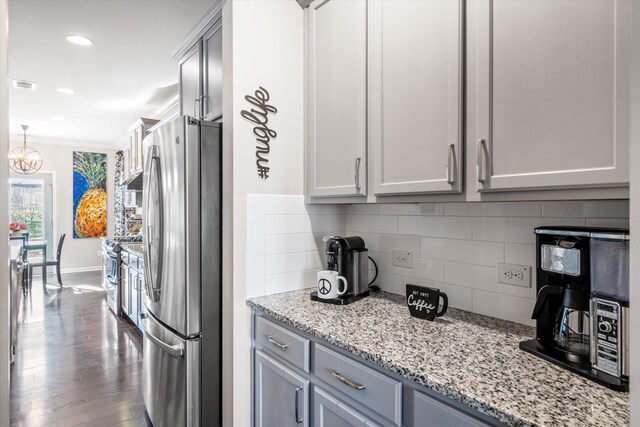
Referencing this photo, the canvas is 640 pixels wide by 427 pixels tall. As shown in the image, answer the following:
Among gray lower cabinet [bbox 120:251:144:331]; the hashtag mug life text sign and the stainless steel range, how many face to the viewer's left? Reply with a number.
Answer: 2

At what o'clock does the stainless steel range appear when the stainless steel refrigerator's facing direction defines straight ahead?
The stainless steel range is roughly at 4 o'clock from the stainless steel refrigerator.

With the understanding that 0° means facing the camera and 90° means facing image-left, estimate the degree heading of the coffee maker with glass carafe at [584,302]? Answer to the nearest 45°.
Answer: approximately 45°

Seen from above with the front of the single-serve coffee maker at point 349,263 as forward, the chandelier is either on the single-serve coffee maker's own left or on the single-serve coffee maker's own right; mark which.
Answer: on the single-serve coffee maker's own right

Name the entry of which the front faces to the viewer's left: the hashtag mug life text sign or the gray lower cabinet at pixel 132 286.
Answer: the gray lower cabinet

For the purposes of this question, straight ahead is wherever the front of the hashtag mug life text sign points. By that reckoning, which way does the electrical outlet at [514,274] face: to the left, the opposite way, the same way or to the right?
to the right

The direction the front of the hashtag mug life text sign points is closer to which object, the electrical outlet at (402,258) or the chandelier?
the electrical outlet

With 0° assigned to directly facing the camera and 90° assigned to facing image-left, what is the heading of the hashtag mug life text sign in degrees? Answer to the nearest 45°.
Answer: approximately 0°

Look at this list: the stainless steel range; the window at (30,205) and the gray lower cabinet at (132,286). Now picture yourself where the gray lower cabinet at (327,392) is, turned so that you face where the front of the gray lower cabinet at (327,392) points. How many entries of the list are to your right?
3

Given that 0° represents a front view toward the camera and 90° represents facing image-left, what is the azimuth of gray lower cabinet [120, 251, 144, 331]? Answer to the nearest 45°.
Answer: approximately 90°

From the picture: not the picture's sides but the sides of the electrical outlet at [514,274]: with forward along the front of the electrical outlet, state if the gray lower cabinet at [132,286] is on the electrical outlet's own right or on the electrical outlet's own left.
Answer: on the electrical outlet's own right
